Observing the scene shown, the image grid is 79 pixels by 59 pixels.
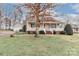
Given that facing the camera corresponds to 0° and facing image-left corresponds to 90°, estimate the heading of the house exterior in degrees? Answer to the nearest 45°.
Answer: approximately 0°
